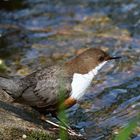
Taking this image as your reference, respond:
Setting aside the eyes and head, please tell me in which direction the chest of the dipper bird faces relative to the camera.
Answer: to the viewer's right
